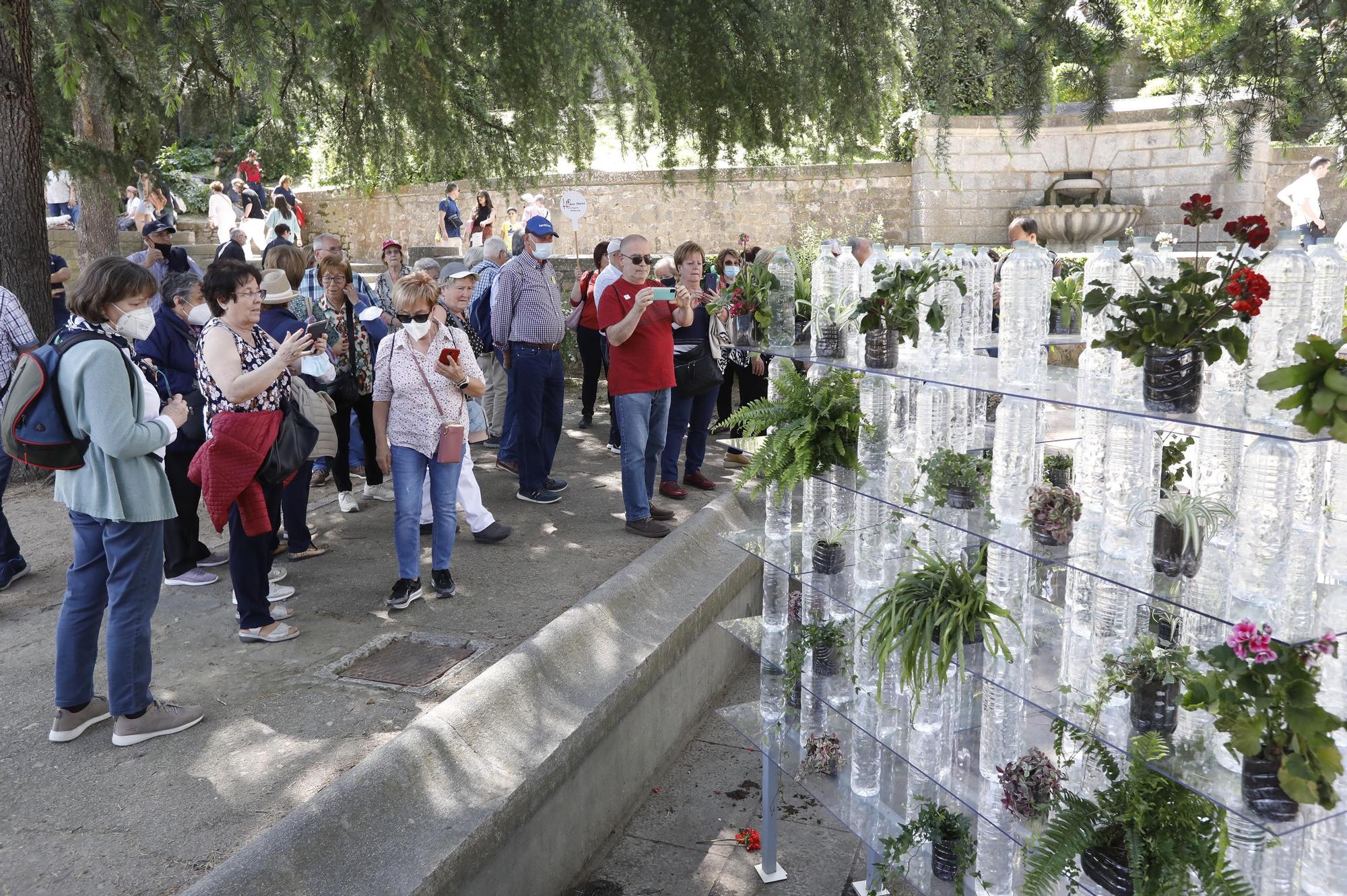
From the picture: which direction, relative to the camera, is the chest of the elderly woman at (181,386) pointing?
to the viewer's right

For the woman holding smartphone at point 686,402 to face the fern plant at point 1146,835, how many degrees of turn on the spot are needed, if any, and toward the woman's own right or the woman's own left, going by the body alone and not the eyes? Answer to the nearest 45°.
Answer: approximately 45° to the woman's own right

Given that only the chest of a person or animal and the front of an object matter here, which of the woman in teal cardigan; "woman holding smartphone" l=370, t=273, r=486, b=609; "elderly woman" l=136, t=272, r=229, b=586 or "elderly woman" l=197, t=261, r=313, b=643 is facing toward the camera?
the woman holding smartphone

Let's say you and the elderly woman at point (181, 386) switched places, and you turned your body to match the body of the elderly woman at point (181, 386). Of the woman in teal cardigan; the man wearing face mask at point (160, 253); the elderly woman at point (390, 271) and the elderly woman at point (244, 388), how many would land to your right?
2

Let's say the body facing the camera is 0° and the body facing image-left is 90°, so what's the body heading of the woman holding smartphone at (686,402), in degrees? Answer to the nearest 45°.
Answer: approximately 315°

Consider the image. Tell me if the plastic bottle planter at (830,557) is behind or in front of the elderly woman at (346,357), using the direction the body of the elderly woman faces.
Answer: in front

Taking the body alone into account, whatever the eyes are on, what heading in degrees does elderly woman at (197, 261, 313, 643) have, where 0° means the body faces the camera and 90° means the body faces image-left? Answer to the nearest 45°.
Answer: approximately 270°

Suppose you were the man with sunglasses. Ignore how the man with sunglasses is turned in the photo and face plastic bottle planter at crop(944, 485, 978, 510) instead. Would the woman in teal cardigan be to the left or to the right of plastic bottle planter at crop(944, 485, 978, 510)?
right

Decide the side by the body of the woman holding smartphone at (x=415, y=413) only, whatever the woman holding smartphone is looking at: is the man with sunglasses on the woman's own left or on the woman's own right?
on the woman's own left

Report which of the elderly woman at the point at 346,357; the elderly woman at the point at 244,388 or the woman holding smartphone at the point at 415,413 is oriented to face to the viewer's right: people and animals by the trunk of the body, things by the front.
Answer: the elderly woman at the point at 244,388
